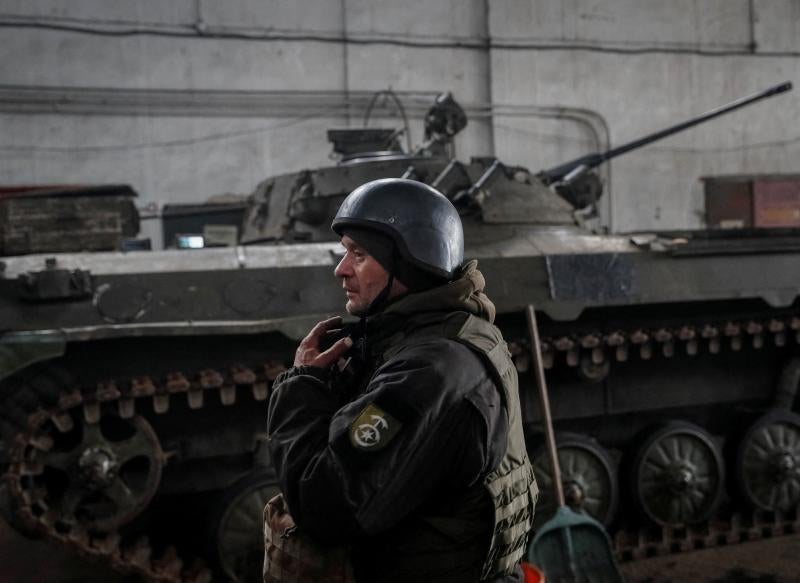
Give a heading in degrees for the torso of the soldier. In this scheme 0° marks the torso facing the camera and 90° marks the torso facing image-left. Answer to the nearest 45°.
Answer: approximately 90°

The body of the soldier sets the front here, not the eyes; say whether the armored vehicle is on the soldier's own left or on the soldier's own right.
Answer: on the soldier's own right

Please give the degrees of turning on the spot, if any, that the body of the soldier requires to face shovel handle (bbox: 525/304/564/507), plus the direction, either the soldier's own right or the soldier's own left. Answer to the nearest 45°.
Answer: approximately 90° to the soldier's own right

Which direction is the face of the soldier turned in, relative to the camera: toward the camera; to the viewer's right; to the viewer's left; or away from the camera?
to the viewer's left
